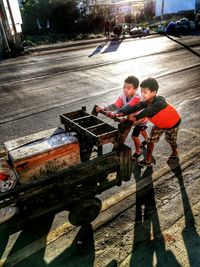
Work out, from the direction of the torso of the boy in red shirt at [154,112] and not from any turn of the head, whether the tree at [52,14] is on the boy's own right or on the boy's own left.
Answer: on the boy's own right

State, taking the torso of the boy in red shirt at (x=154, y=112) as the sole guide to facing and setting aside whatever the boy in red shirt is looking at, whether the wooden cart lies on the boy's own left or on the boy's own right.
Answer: on the boy's own left

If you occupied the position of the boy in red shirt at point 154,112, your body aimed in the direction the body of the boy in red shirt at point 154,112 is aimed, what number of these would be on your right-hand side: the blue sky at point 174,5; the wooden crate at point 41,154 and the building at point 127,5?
2

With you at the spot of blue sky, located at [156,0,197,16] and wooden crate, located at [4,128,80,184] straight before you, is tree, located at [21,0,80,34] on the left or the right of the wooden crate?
right

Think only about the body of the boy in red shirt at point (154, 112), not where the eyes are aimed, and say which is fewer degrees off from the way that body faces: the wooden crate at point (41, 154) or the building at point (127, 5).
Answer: the wooden crate

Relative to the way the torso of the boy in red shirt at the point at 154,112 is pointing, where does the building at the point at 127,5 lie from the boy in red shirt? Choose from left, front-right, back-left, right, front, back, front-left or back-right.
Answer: right

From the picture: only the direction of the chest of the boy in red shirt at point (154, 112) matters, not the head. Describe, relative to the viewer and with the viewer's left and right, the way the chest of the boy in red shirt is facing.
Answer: facing to the left of the viewer

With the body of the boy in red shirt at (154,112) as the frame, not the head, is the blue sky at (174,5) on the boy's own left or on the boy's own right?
on the boy's own right

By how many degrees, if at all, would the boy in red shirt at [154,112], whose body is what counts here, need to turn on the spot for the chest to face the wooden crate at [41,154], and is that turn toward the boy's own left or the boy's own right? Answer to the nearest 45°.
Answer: approximately 45° to the boy's own left
